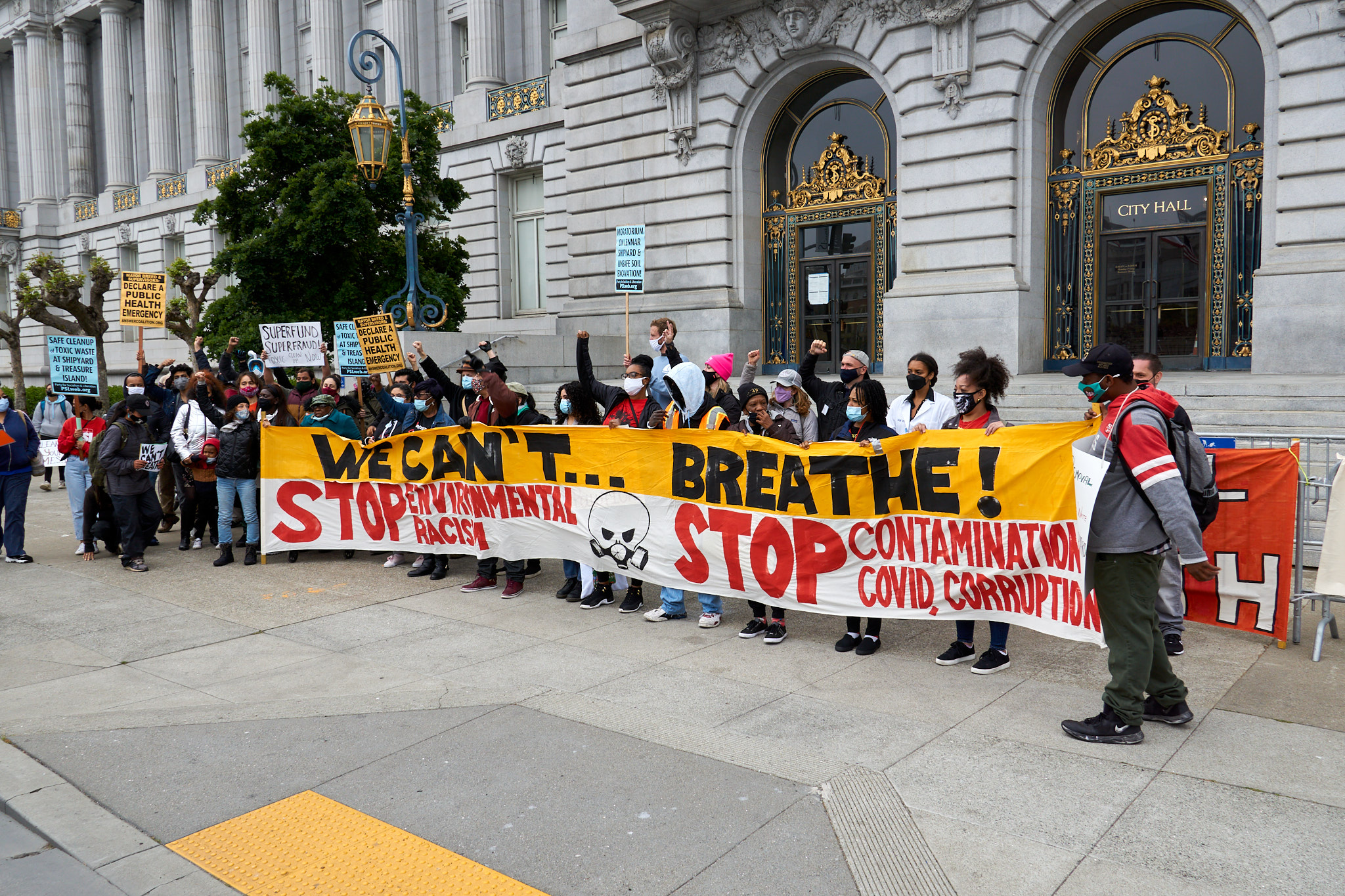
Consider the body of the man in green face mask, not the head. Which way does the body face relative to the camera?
to the viewer's left

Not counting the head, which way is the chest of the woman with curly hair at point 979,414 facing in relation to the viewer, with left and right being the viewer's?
facing the viewer and to the left of the viewer

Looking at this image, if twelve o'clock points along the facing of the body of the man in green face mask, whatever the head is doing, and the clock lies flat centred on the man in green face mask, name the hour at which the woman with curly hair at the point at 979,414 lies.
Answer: The woman with curly hair is roughly at 2 o'clock from the man in green face mask.

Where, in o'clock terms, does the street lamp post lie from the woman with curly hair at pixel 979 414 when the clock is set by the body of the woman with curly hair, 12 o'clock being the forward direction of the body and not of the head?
The street lamp post is roughly at 3 o'clock from the woman with curly hair.

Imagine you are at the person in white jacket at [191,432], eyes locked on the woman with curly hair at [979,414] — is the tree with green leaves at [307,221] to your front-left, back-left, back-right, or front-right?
back-left

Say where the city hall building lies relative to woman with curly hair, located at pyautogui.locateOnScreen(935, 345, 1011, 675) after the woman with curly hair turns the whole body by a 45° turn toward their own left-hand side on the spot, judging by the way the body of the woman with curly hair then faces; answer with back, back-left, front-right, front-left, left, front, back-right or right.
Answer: back

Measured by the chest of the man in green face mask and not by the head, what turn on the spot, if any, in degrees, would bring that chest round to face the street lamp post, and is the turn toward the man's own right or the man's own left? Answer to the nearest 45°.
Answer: approximately 45° to the man's own right

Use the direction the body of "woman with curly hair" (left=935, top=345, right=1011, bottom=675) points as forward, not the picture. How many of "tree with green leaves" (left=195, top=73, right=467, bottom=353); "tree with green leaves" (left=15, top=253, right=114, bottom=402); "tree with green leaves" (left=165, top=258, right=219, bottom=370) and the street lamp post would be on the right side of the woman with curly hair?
4

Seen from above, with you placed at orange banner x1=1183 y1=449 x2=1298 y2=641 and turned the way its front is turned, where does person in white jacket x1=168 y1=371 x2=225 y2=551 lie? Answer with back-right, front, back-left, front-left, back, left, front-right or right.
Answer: right

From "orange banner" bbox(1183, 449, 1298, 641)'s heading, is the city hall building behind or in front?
behind

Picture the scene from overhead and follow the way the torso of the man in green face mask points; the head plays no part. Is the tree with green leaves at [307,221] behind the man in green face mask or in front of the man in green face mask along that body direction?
in front

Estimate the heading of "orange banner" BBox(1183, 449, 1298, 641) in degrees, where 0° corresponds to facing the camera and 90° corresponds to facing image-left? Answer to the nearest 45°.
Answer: approximately 0°
